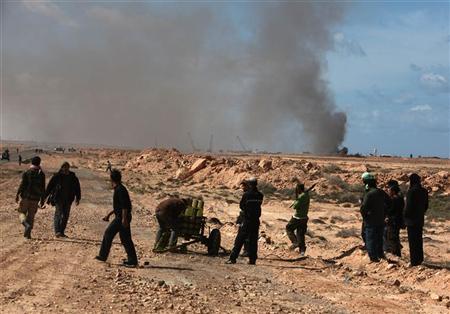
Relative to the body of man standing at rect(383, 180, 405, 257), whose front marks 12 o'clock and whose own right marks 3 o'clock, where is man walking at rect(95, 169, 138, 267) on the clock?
The man walking is roughly at 11 o'clock from the man standing.

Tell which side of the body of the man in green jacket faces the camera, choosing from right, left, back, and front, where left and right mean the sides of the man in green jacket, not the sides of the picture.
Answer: left

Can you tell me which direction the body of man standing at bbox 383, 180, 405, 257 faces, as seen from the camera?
to the viewer's left

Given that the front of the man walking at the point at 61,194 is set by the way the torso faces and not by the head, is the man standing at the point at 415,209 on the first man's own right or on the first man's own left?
on the first man's own left

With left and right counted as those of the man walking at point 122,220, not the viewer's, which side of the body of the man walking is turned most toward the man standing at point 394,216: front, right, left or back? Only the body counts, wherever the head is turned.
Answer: back

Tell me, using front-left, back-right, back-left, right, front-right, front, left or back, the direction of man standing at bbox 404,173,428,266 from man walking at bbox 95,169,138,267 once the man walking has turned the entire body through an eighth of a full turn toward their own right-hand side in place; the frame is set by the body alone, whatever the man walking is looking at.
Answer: back-right

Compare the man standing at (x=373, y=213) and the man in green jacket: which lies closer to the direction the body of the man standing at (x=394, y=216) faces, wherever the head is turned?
the man in green jacket

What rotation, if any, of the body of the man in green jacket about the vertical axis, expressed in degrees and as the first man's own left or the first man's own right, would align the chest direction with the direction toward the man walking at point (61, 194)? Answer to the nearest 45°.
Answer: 0° — they already face them

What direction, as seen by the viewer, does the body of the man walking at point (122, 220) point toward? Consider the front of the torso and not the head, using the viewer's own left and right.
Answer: facing to the left of the viewer

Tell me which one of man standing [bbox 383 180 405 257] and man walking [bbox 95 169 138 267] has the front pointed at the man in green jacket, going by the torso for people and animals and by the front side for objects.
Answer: the man standing
